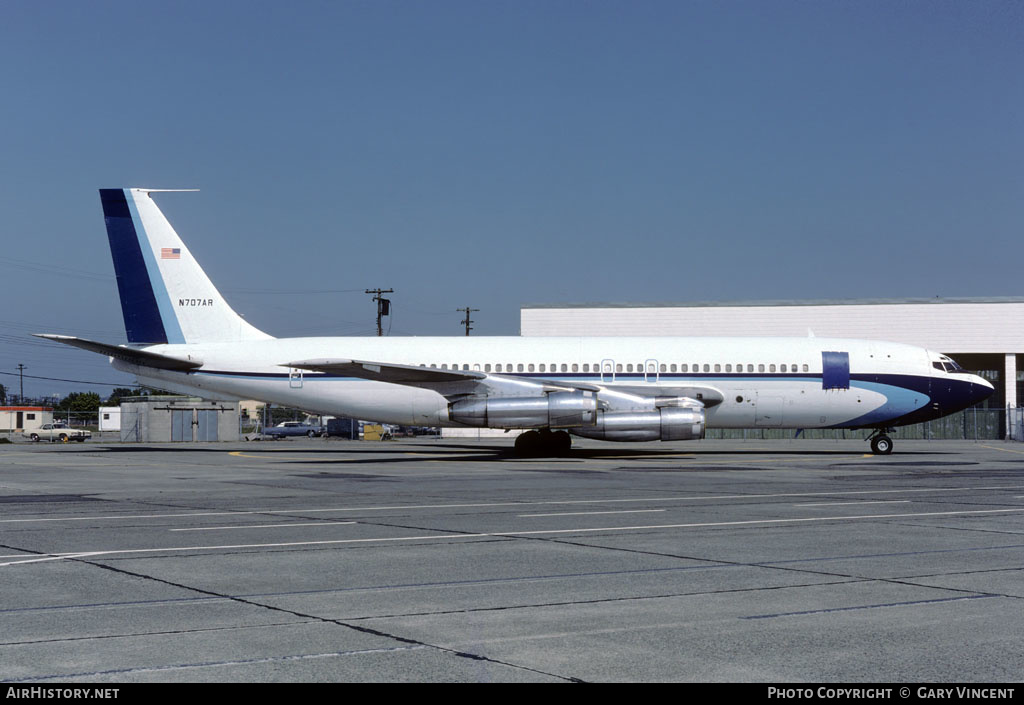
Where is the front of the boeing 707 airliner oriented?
to the viewer's right
